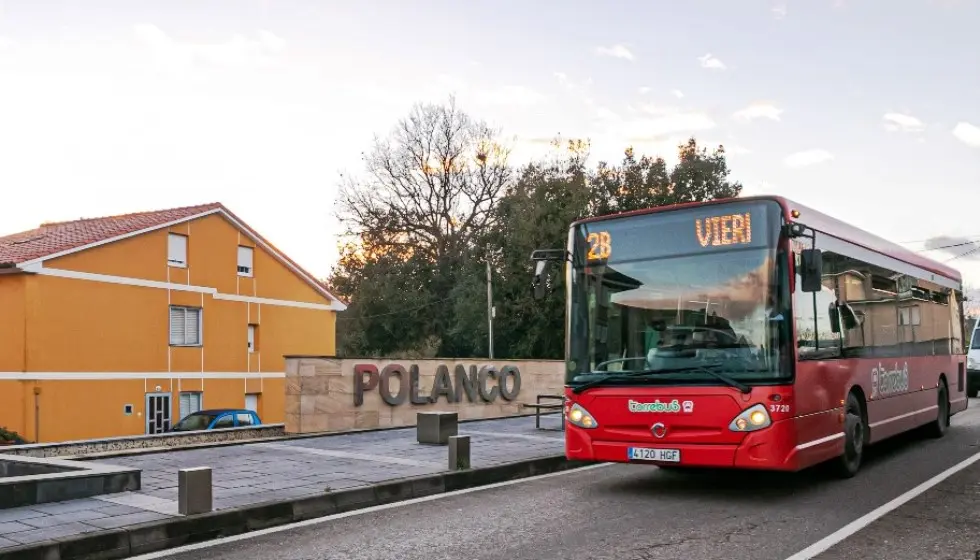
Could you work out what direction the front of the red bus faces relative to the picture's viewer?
facing the viewer and to the left of the viewer

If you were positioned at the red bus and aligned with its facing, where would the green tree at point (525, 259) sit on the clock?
The green tree is roughly at 4 o'clock from the red bus.

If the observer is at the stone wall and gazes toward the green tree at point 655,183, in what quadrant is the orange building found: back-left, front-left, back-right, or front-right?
front-left

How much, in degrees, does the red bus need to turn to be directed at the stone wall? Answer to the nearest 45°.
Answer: approximately 90° to its right

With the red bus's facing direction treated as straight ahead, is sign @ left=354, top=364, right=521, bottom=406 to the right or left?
on its right

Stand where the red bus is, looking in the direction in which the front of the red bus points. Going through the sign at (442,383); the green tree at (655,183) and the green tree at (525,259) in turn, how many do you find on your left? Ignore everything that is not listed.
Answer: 0

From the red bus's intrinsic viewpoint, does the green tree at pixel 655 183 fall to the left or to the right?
on its right

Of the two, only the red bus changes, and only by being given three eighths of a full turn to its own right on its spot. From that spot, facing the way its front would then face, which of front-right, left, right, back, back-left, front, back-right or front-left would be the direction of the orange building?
front-left

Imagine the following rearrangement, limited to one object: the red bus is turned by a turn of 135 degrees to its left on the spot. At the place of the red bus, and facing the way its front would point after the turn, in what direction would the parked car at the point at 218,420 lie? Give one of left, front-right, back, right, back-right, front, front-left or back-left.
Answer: back-left
